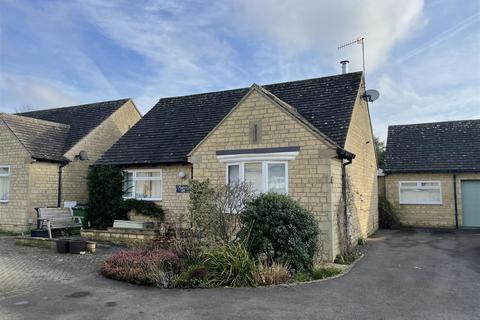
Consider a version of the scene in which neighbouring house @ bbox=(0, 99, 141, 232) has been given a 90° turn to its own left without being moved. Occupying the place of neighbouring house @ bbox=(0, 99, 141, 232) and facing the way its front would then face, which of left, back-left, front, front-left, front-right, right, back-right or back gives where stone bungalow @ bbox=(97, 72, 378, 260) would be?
front

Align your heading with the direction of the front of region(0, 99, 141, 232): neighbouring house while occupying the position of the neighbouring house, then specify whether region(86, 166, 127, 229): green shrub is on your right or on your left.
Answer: on your left

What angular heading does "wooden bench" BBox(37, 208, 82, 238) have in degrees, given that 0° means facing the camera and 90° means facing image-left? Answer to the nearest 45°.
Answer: approximately 315°

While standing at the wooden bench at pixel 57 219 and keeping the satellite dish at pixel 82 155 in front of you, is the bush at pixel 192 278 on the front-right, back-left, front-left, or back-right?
back-right

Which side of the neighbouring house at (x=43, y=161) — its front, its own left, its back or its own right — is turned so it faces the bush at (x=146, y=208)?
left

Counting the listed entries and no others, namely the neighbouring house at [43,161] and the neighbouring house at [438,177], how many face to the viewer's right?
0

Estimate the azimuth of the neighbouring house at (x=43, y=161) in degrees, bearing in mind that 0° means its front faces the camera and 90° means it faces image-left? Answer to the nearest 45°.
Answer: approximately 45°

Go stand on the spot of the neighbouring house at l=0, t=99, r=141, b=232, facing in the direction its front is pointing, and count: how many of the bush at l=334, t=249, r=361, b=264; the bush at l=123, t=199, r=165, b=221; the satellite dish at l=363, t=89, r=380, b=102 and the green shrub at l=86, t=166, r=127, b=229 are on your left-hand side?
4

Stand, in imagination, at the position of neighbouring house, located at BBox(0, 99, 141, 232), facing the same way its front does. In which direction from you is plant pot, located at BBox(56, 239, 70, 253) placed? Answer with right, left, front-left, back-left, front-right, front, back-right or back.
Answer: front-left

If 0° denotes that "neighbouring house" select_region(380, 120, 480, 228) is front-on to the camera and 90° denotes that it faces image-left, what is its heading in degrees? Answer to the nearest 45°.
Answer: approximately 0°
